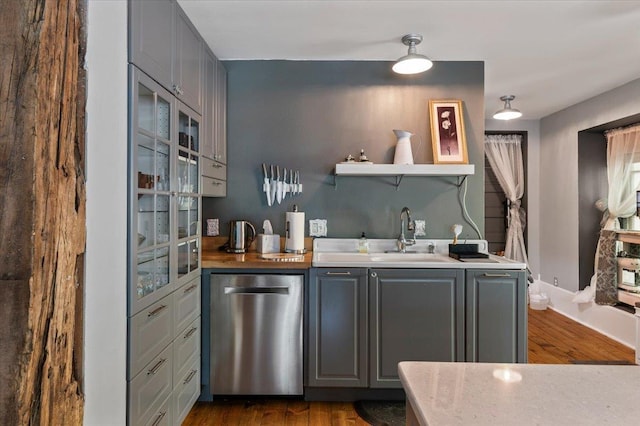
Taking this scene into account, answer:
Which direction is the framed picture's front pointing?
toward the camera

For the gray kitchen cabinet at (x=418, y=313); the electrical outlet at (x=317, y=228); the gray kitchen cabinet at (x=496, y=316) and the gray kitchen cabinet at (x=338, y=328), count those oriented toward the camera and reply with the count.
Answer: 4

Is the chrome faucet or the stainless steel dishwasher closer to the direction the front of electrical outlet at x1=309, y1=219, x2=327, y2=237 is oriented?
the stainless steel dishwasher

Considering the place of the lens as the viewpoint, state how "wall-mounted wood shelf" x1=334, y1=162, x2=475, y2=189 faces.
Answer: facing the viewer

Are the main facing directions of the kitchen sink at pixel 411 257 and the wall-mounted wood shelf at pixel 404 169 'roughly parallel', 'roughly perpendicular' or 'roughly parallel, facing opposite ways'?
roughly parallel

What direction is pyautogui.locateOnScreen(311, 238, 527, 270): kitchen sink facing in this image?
toward the camera

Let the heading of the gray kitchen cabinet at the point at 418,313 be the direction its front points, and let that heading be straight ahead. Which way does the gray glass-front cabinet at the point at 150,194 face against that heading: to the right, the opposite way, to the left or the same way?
to the left

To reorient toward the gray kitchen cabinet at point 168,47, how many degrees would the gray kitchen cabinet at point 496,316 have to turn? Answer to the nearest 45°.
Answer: approximately 45° to its right

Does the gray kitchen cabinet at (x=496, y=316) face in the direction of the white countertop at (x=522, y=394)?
yes

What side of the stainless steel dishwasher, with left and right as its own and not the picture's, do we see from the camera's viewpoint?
front

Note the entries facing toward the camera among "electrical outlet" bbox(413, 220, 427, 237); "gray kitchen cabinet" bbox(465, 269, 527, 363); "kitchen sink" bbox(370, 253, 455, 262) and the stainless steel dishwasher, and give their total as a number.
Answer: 4

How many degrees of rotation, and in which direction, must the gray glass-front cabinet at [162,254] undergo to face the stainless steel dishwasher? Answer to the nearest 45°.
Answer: approximately 90° to its left

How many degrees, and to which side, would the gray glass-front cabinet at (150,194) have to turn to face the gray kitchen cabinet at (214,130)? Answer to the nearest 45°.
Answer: approximately 90° to its left

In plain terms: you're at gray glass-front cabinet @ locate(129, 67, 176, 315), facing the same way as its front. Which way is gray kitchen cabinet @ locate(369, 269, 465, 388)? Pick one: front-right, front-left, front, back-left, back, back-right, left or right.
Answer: front-left

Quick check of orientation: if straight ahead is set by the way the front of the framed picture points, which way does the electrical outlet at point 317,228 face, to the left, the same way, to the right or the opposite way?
the same way

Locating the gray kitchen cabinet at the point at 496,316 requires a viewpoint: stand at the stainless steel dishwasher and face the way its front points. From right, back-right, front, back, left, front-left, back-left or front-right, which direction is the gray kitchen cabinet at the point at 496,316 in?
left

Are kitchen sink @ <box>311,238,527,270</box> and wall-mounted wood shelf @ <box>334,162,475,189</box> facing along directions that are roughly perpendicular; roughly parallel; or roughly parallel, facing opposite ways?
roughly parallel
